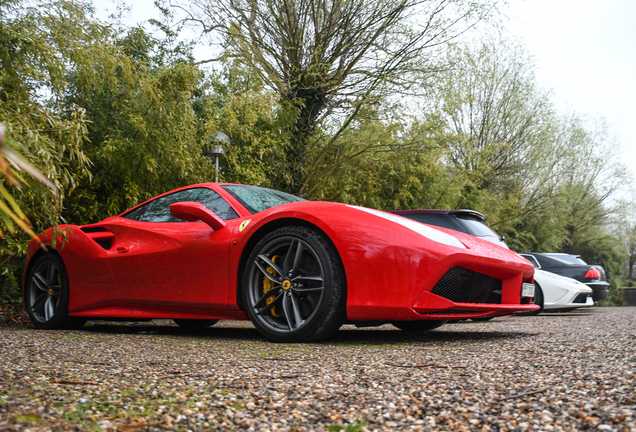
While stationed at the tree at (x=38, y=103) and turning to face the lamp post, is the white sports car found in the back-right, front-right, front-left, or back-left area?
front-right

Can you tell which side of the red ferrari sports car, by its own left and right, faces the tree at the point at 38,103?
back

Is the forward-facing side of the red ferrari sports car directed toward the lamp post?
no

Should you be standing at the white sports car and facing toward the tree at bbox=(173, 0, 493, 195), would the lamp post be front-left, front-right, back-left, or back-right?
front-left

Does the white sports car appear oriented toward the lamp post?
no

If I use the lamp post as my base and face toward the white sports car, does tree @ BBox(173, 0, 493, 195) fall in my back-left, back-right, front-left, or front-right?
front-left

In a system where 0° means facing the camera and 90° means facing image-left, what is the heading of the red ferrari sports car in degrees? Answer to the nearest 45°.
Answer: approximately 315°

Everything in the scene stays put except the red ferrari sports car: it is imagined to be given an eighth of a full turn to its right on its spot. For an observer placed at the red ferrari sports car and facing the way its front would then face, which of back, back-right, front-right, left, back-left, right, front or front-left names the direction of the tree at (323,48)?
back

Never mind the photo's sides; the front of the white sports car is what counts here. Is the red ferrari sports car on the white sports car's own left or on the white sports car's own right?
on the white sports car's own right

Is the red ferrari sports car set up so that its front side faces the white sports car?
no

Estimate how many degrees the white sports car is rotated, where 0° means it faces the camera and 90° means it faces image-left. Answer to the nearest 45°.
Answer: approximately 315°
